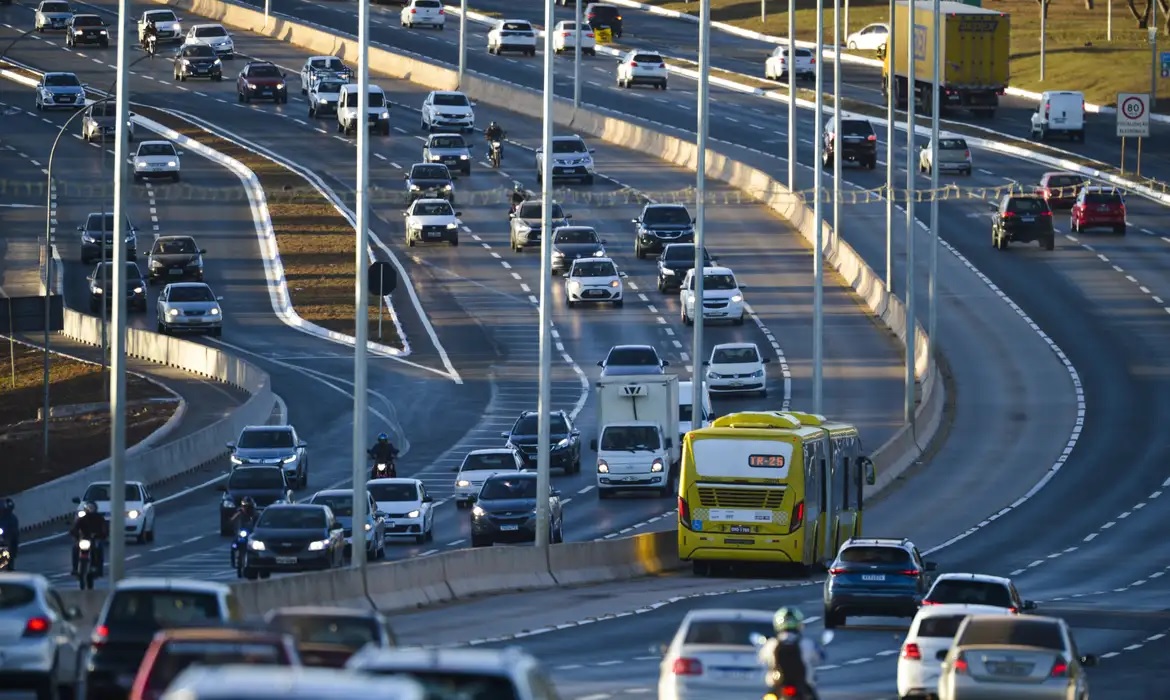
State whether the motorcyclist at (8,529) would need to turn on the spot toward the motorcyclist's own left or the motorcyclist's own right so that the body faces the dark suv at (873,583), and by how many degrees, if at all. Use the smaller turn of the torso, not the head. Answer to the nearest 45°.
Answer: approximately 45° to the motorcyclist's own left

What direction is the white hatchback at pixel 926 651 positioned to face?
away from the camera

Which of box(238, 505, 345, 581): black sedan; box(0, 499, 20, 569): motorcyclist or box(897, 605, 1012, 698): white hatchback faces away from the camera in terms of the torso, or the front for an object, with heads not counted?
the white hatchback

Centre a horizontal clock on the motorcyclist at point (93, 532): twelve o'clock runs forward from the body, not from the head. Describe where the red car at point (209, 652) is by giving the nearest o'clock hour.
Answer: The red car is roughly at 12 o'clock from the motorcyclist.

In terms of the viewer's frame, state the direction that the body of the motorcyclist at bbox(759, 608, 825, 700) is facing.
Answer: away from the camera

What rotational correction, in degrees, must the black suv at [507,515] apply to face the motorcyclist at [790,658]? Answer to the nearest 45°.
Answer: approximately 45° to its left

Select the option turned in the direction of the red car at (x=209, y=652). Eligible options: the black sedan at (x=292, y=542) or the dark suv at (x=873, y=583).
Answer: the black sedan

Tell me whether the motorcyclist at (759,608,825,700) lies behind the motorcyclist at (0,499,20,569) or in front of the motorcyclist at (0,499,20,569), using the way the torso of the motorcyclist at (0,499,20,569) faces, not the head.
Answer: in front

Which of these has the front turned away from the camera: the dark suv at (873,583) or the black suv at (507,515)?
the dark suv

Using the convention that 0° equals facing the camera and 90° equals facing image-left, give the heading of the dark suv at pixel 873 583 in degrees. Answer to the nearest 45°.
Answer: approximately 180°

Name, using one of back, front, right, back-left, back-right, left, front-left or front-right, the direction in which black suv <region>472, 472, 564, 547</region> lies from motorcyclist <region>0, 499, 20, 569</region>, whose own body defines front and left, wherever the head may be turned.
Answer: left

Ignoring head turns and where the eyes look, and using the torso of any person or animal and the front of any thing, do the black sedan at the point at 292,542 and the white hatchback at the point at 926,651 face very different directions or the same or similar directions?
very different directions
